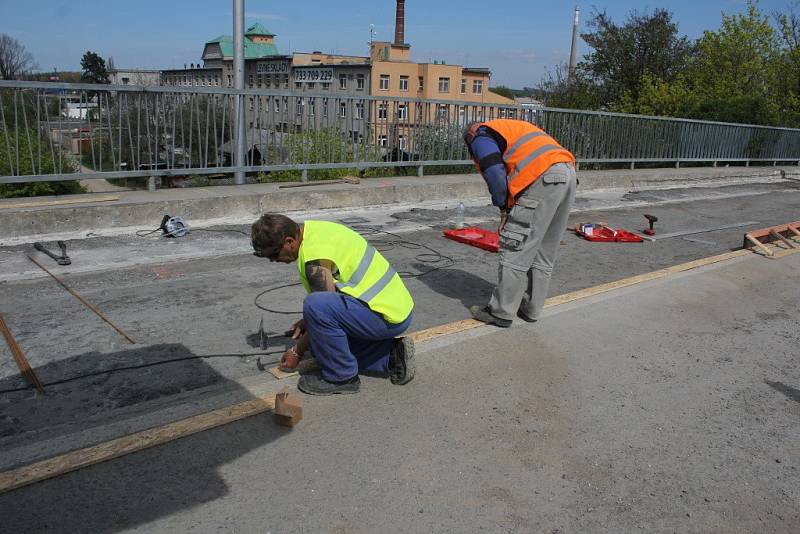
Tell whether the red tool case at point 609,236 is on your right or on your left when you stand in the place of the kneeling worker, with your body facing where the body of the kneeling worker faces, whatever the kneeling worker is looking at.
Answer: on your right

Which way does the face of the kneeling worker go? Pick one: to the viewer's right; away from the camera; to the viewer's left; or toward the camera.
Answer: to the viewer's left

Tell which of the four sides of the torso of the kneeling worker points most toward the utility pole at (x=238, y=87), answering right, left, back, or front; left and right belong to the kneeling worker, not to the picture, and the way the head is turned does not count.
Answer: right

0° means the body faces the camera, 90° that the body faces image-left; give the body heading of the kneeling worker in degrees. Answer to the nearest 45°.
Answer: approximately 90°

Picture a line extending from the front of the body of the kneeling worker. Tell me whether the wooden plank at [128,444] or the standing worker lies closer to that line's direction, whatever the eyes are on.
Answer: the wooden plank

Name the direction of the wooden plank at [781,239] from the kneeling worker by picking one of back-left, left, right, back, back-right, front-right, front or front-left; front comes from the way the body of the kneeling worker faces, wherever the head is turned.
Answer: back-right

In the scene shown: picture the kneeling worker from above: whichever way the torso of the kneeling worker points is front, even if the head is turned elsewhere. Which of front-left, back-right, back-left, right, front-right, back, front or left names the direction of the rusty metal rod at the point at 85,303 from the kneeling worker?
front-right

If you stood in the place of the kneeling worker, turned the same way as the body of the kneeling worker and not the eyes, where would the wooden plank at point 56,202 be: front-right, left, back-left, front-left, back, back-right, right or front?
front-right

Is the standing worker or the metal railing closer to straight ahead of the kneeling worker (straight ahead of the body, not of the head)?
the metal railing

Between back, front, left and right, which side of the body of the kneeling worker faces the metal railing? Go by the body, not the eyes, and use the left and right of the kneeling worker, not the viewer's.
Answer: right

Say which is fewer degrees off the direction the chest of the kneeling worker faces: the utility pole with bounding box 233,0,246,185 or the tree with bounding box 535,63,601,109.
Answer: the utility pole

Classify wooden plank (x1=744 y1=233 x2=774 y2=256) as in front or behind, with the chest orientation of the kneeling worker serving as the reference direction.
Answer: behind

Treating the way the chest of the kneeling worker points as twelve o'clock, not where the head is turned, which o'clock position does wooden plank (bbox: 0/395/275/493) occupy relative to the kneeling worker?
The wooden plank is roughly at 11 o'clock from the kneeling worker.

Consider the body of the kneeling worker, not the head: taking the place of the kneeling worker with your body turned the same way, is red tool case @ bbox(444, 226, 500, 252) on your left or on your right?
on your right
